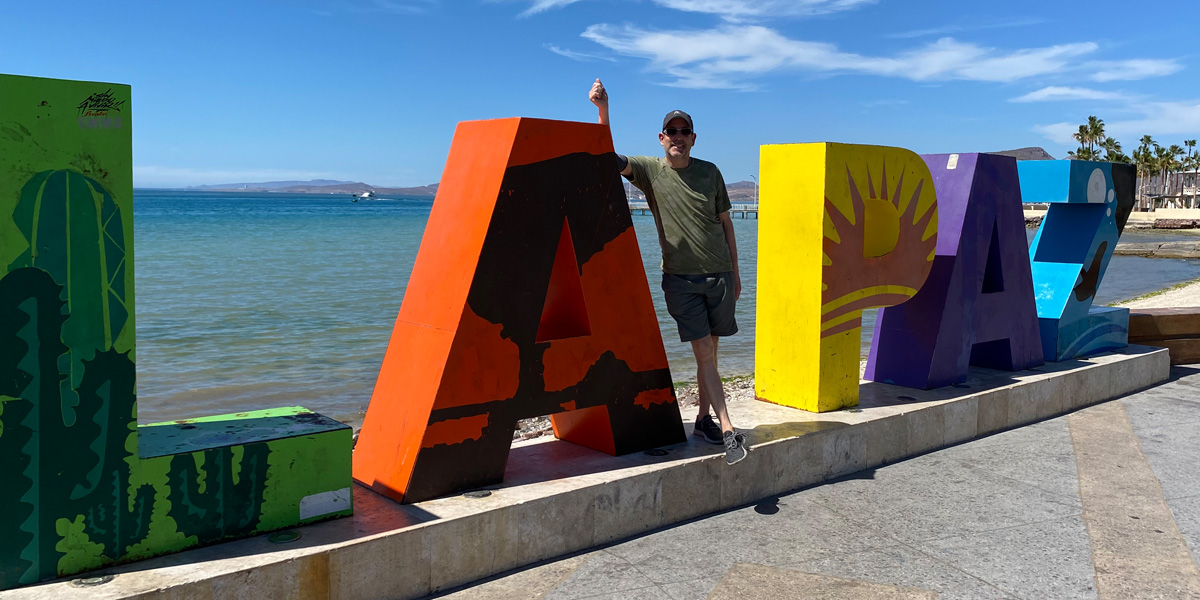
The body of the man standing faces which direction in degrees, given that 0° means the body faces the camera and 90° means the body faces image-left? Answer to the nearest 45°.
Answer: approximately 0°

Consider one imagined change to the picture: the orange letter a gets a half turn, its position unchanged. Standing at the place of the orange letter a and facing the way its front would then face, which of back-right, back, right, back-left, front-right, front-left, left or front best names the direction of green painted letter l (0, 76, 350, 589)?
left

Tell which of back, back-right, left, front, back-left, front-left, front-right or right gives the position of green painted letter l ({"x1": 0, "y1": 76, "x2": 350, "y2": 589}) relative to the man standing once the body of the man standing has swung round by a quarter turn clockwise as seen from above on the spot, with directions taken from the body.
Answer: front-left

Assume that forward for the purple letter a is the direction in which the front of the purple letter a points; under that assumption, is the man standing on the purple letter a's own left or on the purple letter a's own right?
on the purple letter a's own right

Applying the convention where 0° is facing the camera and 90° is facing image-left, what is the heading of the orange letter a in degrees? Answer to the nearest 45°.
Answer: approximately 315°

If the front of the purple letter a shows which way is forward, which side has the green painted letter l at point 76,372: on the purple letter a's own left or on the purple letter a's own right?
on the purple letter a's own right

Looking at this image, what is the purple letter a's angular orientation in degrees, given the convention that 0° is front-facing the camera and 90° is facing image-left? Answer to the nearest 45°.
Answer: approximately 315°

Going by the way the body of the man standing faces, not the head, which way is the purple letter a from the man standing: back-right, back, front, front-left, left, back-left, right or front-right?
back-left
